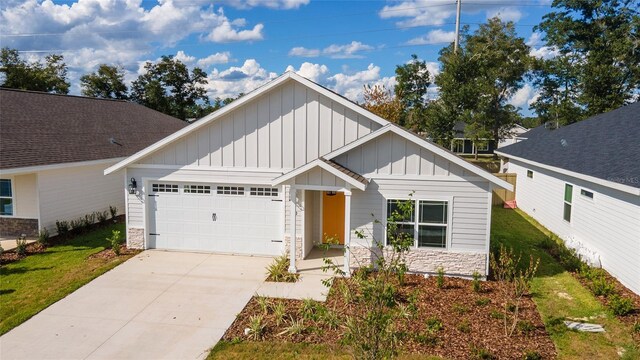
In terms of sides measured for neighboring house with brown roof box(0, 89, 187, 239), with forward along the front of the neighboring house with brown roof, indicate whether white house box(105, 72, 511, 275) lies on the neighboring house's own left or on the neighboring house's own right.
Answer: on the neighboring house's own left

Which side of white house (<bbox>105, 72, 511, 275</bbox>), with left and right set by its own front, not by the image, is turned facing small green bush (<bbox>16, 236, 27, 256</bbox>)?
right

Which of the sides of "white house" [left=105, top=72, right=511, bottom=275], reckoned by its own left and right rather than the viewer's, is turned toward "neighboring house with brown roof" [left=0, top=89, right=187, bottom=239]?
right

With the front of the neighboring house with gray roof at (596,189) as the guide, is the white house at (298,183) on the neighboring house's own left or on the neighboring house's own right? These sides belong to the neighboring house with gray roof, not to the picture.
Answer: on the neighboring house's own right

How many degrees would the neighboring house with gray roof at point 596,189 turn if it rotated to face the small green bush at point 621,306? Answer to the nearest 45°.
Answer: approximately 45° to its right

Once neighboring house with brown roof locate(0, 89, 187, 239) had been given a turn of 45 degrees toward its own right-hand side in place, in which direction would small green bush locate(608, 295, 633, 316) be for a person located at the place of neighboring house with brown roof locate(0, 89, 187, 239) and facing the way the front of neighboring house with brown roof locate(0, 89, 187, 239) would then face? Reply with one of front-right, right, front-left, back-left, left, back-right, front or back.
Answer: back-left

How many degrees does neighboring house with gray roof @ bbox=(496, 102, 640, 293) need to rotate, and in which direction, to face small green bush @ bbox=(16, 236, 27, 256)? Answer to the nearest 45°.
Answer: approximately 90° to its right

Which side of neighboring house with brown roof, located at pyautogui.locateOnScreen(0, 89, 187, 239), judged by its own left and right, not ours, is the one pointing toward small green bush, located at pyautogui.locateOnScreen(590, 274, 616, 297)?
left

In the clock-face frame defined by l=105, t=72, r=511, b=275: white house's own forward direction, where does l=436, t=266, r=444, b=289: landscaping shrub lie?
The landscaping shrub is roughly at 10 o'clock from the white house.

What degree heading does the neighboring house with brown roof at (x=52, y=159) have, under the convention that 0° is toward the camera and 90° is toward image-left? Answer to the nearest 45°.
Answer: approximately 45°

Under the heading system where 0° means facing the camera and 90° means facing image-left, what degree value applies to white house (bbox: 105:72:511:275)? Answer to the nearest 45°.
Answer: approximately 0°
